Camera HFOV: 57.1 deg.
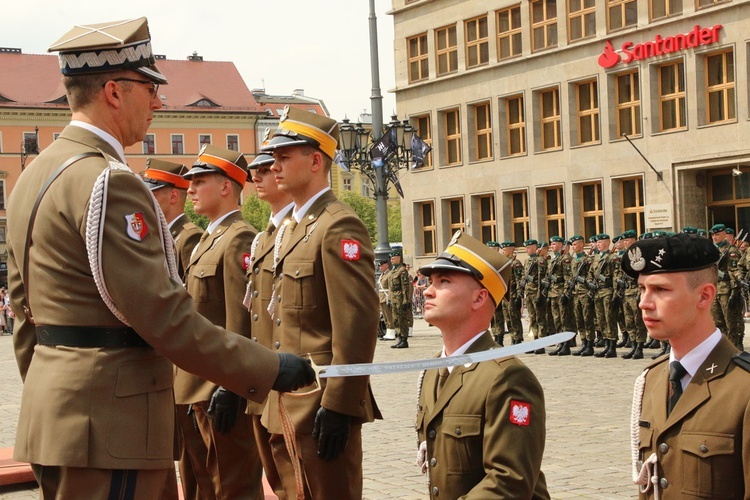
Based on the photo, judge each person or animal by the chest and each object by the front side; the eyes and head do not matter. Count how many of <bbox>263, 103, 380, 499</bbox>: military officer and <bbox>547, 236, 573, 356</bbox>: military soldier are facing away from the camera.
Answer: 0

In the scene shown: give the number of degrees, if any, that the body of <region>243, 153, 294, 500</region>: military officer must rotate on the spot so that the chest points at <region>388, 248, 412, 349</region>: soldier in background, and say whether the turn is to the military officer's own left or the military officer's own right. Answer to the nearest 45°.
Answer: approximately 135° to the military officer's own right

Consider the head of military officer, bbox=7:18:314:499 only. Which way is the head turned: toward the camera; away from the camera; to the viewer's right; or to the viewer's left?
to the viewer's right

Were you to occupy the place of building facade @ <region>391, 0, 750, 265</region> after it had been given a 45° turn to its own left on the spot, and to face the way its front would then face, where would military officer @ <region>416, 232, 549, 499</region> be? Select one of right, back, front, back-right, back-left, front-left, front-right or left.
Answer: front

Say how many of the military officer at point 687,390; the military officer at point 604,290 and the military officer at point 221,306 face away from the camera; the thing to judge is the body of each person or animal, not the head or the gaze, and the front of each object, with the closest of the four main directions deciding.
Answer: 0

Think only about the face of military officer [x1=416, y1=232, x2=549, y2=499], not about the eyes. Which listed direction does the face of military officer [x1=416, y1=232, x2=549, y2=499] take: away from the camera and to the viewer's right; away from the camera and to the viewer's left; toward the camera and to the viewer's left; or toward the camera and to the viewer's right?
toward the camera and to the viewer's left
